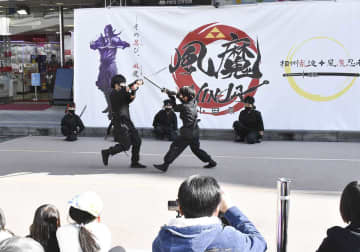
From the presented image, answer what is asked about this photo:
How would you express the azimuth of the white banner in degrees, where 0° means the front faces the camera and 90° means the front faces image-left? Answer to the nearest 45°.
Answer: approximately 0°

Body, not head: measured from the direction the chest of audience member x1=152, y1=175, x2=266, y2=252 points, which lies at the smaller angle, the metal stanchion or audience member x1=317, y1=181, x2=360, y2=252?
the metal stanchion

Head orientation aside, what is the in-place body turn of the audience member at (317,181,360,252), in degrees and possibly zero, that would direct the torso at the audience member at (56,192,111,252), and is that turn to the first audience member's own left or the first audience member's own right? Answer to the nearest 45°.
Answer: approximately 90° to the first audience member's own left

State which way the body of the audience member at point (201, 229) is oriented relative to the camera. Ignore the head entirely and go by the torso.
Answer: away from the camera

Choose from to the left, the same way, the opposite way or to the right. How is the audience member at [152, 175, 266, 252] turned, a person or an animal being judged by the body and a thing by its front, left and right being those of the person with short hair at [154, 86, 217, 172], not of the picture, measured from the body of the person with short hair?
to the right

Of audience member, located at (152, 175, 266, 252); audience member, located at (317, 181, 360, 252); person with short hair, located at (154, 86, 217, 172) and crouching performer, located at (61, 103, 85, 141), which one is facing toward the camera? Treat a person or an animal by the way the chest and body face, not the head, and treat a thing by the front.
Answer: the crouching performer

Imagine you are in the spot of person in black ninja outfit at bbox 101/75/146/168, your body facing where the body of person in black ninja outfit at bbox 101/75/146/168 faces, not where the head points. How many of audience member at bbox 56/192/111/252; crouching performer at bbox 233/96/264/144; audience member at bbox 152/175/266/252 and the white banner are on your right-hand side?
2

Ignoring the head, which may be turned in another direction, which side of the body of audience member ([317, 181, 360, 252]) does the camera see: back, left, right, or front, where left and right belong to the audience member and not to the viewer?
back

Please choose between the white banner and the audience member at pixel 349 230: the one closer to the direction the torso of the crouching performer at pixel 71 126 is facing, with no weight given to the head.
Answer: the audience member

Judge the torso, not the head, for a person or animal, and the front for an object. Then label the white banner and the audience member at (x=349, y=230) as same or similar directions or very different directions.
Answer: very different directions

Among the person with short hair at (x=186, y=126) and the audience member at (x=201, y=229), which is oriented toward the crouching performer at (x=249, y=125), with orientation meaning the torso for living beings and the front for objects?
the audience member

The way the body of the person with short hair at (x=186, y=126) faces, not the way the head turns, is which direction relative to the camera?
to the viewer's left

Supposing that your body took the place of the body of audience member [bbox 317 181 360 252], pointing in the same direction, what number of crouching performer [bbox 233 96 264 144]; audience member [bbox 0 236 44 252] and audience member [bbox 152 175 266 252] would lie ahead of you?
1

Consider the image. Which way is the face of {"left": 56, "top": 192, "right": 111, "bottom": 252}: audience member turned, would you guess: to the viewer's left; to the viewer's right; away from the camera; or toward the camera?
away from the camera

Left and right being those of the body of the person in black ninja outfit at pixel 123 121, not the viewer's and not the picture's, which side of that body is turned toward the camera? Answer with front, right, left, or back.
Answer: right

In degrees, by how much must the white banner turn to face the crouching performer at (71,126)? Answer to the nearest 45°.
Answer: approximately 90° to its right
